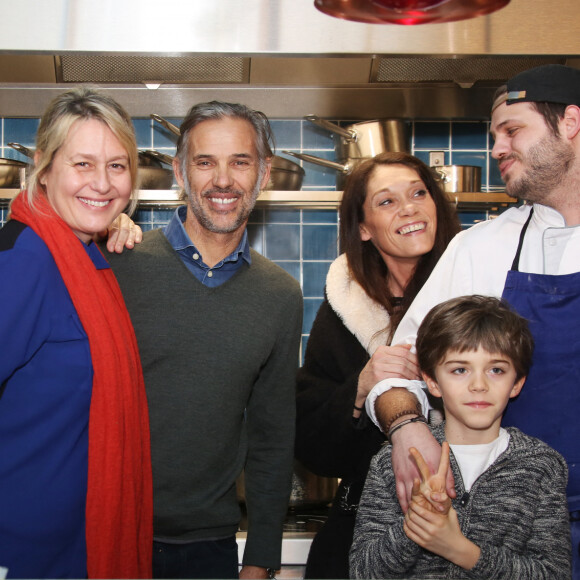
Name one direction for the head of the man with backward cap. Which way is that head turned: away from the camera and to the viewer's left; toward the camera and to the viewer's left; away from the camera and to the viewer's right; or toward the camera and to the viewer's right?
toward the camera and to the viewer's left

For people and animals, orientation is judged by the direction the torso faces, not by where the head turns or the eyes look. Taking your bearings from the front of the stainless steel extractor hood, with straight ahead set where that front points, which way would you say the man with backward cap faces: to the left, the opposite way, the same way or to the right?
the same way

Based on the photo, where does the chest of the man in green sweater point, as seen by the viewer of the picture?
toward the camera

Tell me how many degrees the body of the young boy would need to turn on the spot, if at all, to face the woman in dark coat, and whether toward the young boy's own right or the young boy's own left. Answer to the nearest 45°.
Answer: approximately 135° to the young boy's own right

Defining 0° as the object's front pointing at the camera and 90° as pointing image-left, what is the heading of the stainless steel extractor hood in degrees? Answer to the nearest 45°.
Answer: approximately 0°

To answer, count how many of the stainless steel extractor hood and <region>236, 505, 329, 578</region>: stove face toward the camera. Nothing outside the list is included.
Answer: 2

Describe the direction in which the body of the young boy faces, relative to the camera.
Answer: toward the camera

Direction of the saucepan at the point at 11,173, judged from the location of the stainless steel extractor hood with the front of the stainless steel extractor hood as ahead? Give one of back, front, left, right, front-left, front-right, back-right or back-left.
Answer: back-right

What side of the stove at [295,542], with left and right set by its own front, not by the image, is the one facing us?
front

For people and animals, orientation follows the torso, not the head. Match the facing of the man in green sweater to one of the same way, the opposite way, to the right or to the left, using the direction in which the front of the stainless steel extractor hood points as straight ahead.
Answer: the same way
